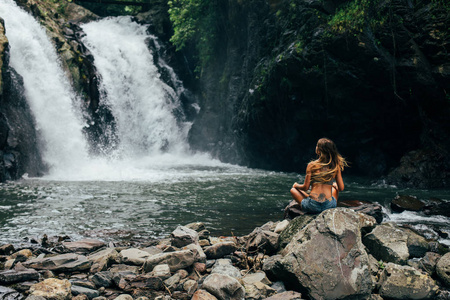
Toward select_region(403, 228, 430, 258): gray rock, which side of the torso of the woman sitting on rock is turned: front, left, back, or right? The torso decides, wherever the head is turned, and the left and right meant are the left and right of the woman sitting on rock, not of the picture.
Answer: right

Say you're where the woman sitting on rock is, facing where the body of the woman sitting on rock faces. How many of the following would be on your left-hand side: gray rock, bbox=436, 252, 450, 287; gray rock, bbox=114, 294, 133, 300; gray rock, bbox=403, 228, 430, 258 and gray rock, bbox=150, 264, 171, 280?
2

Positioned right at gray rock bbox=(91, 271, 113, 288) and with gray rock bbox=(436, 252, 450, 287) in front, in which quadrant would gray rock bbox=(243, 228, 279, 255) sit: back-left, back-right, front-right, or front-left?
front-left

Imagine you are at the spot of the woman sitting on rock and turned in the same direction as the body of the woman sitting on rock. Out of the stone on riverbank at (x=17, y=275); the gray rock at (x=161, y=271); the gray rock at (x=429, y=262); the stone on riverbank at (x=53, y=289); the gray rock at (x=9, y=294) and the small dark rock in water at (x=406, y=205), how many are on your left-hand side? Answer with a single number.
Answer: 4

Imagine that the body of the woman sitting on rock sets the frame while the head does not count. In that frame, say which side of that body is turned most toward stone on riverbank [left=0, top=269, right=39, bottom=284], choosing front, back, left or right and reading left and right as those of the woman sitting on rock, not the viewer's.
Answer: left

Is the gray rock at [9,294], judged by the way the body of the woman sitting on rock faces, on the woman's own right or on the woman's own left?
on the woman's own left

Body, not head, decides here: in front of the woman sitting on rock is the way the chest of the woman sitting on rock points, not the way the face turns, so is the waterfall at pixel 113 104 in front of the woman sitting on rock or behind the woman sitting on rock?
in front

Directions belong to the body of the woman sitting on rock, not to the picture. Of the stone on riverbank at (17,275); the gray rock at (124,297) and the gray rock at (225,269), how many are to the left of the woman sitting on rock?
3

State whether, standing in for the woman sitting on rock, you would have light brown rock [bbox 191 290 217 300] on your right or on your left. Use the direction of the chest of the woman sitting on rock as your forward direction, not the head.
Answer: on your left

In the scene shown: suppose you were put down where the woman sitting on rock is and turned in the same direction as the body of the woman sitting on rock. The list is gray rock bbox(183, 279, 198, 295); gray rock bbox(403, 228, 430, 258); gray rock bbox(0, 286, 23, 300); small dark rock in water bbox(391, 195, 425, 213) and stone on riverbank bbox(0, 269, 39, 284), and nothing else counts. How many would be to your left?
3

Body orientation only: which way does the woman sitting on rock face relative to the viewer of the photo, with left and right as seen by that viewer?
facing away from the viewer and to the left of the viewer

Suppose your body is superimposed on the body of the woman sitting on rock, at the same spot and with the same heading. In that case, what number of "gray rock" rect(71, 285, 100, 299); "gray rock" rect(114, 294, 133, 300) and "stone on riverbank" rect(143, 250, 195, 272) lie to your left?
3

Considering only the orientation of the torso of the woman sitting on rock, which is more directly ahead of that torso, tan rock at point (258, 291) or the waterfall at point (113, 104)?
the waterfall

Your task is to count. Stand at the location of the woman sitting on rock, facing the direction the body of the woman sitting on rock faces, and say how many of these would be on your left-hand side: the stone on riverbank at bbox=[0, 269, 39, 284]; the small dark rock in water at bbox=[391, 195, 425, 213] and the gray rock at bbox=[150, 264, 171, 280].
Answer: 2

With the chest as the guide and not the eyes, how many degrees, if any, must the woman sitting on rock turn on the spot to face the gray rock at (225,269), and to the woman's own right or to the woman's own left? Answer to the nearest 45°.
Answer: approximately 90° to the woman's own left

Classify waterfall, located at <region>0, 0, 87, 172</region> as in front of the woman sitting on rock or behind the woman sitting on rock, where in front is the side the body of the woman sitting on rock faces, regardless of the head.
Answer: in front

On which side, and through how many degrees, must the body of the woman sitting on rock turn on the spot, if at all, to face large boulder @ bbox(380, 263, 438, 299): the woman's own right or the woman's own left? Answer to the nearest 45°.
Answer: approximately 180°

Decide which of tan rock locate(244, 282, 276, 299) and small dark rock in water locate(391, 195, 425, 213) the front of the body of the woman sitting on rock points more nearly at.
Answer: the small dark rock in water

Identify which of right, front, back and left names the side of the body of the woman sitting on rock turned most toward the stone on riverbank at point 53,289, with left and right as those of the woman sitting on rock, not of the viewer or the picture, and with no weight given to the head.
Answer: left

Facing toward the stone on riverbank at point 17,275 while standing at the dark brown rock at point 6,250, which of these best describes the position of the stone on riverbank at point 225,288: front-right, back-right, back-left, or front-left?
front-left

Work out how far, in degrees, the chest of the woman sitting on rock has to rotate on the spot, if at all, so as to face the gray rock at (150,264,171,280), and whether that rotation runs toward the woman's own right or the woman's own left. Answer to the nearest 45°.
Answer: approximately 90° to the woman's own left
